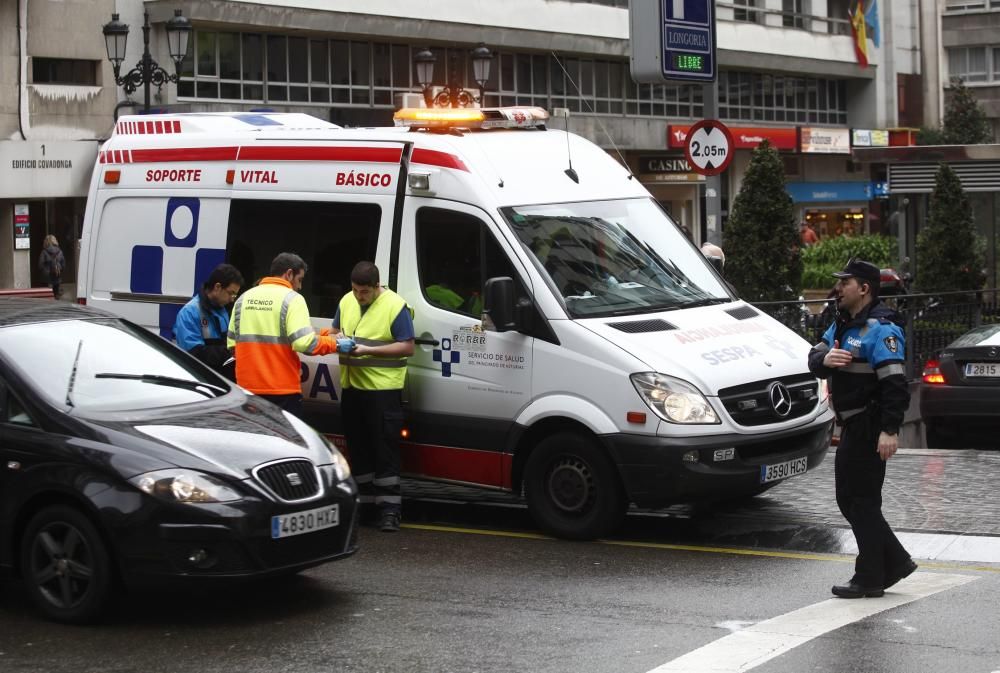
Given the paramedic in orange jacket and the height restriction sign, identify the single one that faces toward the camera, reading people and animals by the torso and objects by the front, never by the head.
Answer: the height restriction sign

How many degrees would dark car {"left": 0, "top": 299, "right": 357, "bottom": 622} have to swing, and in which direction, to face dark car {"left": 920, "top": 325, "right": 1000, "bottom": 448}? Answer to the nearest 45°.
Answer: approximately 90° to its left

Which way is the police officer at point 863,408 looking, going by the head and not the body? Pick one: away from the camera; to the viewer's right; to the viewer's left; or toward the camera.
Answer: to the viewer's left

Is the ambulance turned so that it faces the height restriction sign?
no

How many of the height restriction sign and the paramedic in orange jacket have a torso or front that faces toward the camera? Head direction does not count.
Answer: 1

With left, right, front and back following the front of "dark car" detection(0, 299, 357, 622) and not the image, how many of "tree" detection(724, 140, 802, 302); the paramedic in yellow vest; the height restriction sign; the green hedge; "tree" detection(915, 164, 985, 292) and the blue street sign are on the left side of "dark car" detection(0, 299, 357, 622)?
6

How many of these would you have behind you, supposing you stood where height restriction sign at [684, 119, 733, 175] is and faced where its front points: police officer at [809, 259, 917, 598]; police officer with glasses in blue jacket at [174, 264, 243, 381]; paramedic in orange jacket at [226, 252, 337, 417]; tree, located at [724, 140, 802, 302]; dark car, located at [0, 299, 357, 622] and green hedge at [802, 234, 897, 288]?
2

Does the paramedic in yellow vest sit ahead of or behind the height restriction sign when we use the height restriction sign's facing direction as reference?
ahead

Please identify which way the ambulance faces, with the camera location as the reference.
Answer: facing the viewer and to the right of the viewer

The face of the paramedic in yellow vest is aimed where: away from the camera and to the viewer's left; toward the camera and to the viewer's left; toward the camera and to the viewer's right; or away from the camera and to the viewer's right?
toward the camera and to the viewer's left

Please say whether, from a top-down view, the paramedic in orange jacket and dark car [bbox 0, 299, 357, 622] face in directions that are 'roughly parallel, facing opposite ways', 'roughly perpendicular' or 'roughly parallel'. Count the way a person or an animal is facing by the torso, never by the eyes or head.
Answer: roughly perpendicular

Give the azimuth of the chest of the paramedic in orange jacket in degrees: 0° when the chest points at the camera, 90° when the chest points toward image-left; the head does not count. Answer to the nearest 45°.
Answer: approximately 225°

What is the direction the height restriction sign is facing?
toward the camera

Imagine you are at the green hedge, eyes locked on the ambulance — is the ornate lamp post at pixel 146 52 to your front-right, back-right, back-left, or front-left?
front-right

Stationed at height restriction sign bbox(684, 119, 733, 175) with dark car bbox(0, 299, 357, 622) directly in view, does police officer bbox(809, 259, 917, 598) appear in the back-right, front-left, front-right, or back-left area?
front-left

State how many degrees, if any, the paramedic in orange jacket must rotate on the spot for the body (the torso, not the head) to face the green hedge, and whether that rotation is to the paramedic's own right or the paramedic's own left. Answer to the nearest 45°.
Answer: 0° — they already face it

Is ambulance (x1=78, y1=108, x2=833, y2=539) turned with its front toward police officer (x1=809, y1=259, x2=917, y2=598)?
yes
